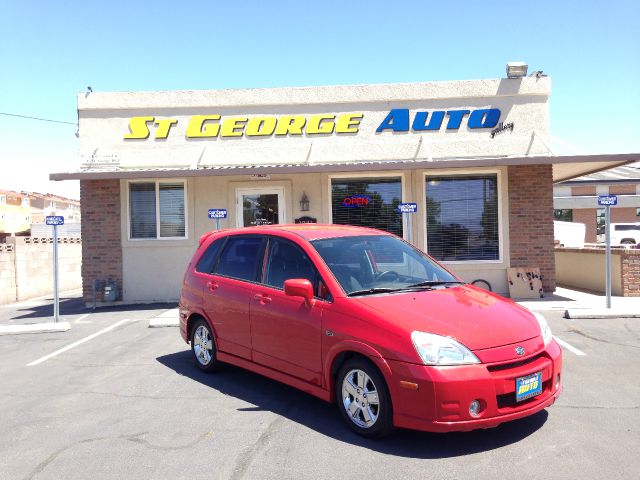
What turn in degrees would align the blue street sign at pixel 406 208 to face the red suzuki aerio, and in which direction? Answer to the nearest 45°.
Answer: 0° — it already faces it

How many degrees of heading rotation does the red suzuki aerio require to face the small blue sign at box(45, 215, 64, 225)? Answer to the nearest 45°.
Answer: approximately 180°

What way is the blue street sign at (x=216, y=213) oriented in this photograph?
toward the camera

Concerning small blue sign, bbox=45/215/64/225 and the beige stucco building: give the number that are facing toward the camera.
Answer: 2

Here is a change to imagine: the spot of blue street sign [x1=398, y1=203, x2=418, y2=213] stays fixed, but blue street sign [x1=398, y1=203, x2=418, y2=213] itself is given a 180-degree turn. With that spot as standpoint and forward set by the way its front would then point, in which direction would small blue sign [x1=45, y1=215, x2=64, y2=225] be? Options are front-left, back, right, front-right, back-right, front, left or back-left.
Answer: left

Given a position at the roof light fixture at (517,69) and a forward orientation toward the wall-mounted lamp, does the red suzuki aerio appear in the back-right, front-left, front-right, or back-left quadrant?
front-left

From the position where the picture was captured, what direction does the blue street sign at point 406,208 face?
facing the viewer

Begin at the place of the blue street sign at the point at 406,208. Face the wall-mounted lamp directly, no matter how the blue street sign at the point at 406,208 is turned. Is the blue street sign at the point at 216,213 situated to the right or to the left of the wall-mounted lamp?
left

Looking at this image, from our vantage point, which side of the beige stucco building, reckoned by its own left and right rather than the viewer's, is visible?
front

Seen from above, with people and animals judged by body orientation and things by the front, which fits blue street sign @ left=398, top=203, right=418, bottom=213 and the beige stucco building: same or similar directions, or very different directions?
same or similar directions

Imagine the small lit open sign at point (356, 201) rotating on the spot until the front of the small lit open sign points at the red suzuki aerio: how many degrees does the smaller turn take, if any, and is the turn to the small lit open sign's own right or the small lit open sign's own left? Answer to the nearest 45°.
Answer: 0° — it already faces it

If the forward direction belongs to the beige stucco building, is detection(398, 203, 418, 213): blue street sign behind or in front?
in front
